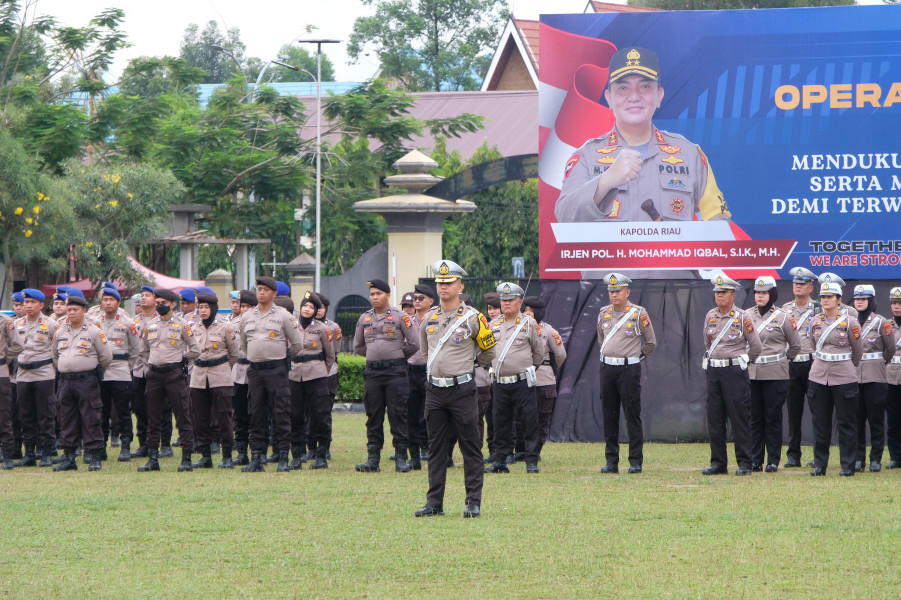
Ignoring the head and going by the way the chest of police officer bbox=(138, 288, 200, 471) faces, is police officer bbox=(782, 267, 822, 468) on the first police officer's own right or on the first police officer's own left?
on the first police officer's own left

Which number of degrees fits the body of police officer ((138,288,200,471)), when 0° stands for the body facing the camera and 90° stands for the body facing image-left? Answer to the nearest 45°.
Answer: approximately 0°

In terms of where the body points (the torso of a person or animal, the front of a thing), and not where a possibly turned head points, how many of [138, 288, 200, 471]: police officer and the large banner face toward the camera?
2

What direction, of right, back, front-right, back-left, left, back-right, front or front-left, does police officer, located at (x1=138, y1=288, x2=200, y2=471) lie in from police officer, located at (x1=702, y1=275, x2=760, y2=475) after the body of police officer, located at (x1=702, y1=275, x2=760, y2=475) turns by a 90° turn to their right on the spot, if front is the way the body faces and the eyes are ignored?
front-left

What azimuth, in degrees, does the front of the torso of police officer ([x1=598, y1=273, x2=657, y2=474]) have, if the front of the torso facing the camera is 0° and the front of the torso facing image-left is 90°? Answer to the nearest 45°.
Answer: approximately 45°

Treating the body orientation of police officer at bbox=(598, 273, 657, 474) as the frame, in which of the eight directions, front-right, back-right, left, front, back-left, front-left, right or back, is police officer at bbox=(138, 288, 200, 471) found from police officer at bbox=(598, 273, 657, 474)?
front-right

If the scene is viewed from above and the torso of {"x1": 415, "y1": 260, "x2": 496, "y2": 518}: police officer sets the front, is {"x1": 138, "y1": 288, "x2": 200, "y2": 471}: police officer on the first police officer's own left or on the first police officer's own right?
on the first police officer's own right

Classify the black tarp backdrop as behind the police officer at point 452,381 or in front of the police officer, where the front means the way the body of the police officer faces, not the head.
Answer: behind

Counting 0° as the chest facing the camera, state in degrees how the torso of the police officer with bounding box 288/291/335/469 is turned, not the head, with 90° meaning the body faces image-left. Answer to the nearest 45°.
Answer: approximately 45°

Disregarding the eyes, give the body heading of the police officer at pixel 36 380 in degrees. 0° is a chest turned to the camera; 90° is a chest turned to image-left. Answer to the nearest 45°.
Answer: approximately 45°

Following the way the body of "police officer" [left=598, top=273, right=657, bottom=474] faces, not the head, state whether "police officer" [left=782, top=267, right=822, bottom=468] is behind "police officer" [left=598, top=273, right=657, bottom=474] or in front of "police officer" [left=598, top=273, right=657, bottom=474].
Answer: behind
